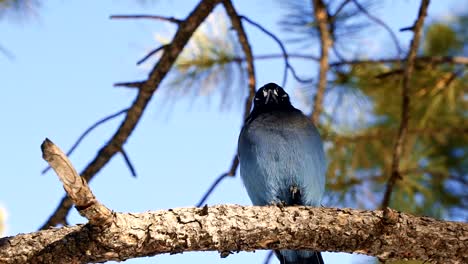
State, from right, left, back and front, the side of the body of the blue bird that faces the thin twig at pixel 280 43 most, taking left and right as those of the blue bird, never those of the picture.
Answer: back

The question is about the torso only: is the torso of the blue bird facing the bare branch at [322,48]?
no

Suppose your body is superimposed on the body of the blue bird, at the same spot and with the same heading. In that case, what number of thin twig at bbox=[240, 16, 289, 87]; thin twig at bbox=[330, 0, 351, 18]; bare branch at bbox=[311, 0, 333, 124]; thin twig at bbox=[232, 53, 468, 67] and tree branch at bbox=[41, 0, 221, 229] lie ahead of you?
0

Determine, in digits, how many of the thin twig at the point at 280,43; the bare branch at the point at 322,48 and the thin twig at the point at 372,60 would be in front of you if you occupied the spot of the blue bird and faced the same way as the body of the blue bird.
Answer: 0

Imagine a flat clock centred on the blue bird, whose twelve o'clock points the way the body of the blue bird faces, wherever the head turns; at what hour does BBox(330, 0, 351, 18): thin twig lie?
The thin twig is roughly at 7 o'clock from the blue bird.

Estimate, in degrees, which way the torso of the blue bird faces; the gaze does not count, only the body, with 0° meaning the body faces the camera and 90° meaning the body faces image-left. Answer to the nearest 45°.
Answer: approximately 0°

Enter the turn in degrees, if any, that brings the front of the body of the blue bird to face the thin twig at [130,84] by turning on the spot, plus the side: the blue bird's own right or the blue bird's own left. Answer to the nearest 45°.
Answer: approximately 135° to the blue bird's own right

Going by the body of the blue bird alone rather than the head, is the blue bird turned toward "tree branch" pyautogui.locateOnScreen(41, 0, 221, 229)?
no
